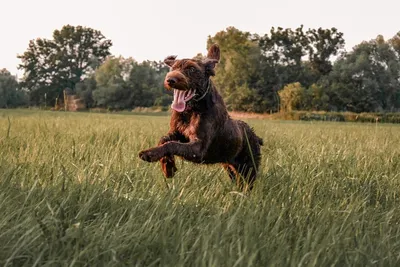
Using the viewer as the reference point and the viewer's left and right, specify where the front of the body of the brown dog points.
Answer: facing the viewer and to the left of the viewer
